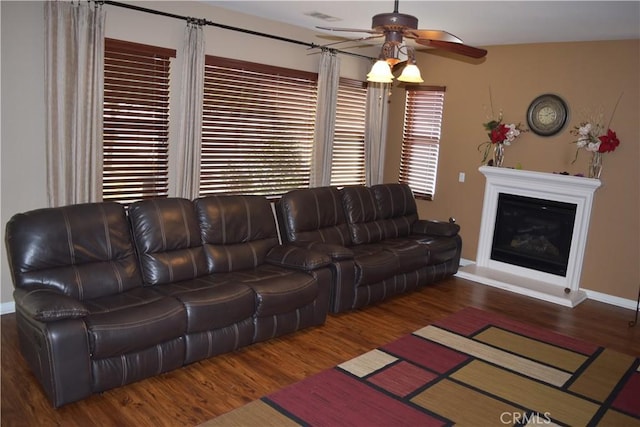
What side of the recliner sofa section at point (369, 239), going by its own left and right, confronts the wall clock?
left

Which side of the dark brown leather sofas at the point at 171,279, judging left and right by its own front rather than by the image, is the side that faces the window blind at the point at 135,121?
back

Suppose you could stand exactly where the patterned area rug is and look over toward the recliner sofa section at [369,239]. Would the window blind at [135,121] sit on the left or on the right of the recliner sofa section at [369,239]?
left

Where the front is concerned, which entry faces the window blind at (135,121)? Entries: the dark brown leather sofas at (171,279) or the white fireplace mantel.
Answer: the white fireplace mantel

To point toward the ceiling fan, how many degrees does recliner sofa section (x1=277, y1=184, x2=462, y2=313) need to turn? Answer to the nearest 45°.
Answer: approximately 45° to its right

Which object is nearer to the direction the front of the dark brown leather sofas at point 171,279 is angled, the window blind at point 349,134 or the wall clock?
the wall clock

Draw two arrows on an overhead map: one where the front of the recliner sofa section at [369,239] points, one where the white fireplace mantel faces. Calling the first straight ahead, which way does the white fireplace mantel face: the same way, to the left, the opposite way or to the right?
to the right

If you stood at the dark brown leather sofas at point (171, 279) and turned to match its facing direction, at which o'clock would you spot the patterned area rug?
The patterned area rug is roughly at 11 o'clock from the dark brown leather sofas.

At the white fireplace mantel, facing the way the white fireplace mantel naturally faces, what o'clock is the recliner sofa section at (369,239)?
The recliner sofa section is roughly at 12 o'clock from the white fireplace mantel.

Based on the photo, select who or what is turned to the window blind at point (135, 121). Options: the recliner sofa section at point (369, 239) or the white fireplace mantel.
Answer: the white fireplace mantel
